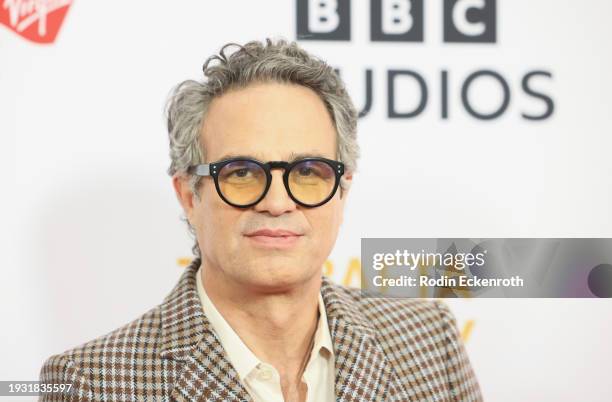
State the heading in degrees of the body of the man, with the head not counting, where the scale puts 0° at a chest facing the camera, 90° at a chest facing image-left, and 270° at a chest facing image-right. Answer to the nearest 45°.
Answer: approximately 0°
